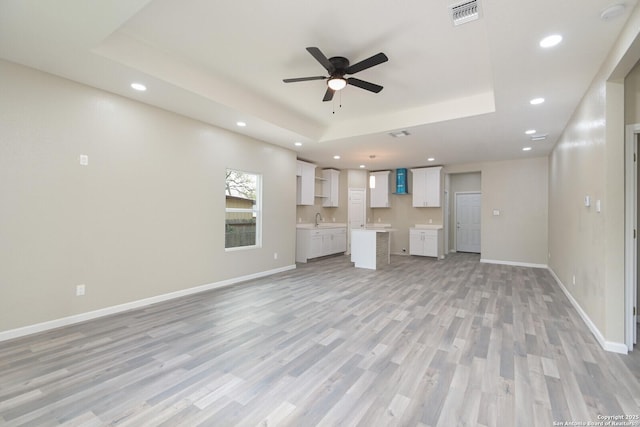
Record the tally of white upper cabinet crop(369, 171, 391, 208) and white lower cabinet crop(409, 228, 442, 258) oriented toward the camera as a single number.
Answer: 2

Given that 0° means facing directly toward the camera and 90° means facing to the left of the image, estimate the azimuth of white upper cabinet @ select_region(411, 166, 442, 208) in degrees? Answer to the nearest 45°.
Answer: approximately 0°

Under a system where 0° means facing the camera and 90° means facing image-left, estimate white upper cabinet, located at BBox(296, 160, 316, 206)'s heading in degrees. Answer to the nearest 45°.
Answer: approximately 315°

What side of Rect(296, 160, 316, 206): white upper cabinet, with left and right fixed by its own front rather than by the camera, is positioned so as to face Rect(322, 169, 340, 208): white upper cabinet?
left

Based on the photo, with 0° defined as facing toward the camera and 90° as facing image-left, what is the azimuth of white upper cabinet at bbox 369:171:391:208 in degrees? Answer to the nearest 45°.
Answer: approximately 0°
